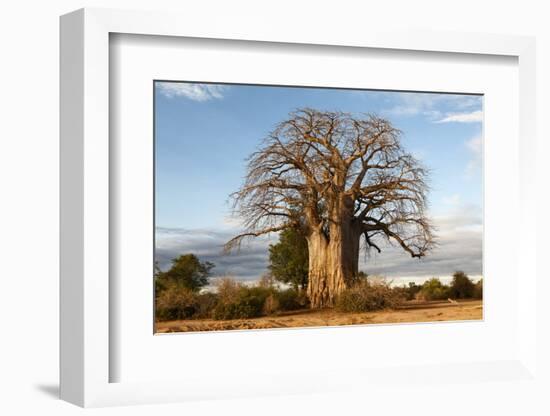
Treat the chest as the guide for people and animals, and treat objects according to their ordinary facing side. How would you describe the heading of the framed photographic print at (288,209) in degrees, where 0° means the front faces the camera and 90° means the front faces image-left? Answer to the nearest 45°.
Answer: approximately 315°
